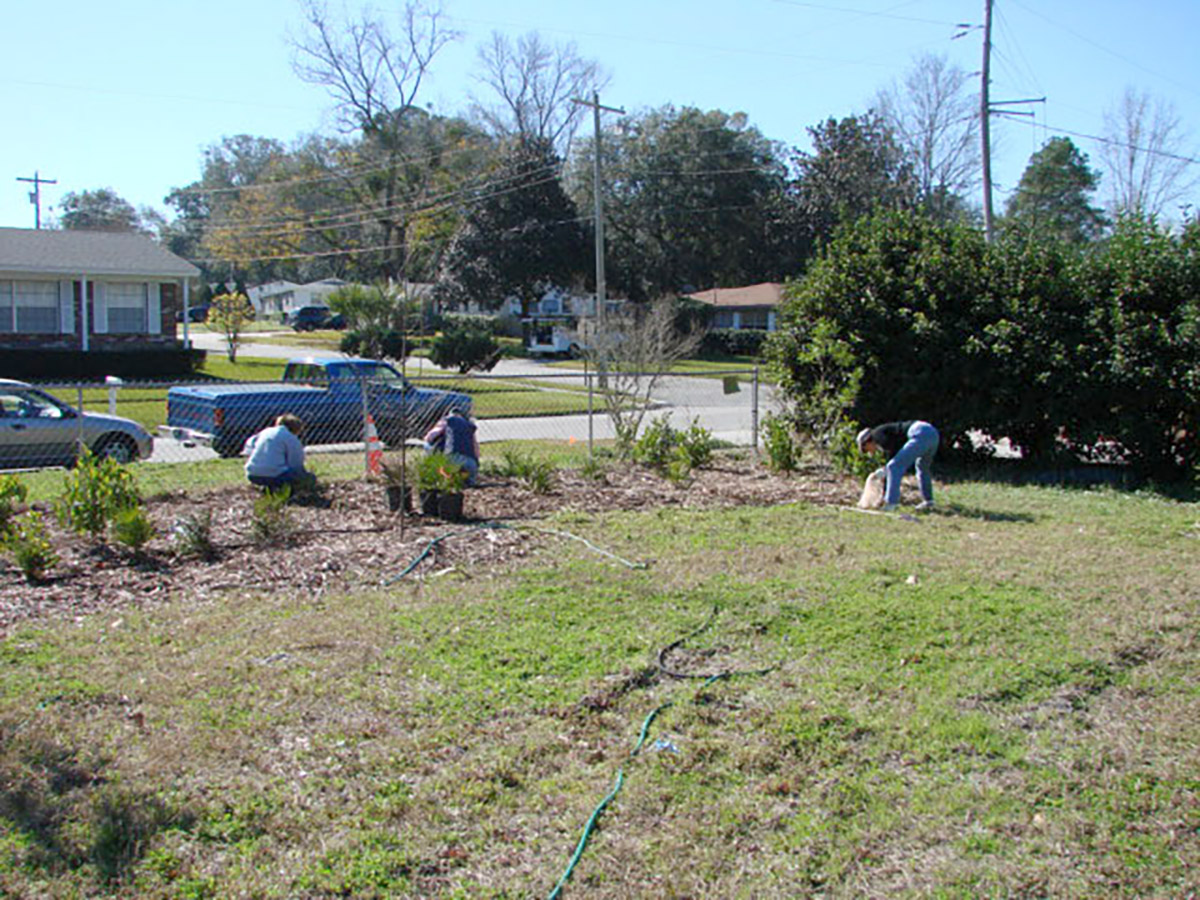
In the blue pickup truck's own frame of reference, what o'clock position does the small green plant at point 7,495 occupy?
The small green plant is roughly at 5 o'clock from the blue pickup truck.

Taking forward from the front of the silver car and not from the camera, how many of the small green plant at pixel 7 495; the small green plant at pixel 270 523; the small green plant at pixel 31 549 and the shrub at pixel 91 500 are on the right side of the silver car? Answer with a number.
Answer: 4

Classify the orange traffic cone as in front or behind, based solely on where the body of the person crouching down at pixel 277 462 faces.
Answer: in front

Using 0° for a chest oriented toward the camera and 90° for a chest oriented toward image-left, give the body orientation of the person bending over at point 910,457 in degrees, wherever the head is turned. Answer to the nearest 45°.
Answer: approximately 90°

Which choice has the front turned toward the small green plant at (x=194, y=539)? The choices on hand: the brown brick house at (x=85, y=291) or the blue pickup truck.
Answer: the brown brick house

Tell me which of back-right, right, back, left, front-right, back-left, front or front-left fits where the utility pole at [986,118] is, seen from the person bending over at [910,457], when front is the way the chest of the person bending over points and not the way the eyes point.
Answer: right

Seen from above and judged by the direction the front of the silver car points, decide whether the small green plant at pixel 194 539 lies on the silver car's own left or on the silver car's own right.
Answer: on the silver car's own right

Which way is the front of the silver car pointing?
to the viewer's right

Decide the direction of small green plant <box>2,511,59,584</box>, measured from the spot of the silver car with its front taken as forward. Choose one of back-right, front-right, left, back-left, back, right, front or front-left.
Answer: right

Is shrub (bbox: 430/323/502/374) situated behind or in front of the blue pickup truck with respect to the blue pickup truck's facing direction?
in front
